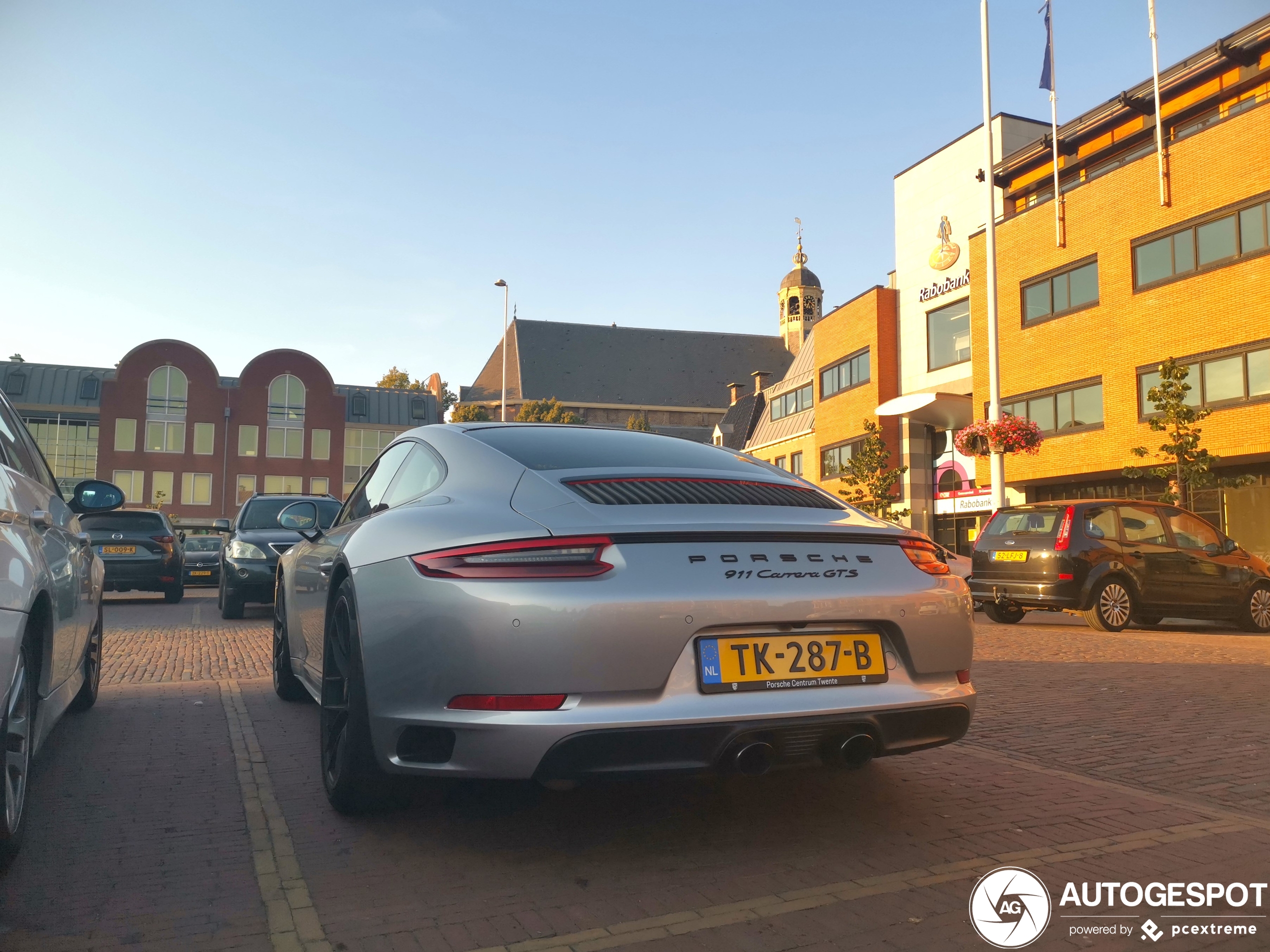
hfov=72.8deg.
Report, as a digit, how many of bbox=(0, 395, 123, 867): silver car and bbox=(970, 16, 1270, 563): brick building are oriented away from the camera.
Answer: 1

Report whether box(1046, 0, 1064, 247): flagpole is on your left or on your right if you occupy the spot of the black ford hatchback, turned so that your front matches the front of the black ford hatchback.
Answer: on your left

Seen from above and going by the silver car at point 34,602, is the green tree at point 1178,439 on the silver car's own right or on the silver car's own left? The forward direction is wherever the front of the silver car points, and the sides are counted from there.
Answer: on the silver car's own right

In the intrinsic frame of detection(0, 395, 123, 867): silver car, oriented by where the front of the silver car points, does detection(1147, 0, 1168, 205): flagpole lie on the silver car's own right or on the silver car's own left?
on the silver car's own right

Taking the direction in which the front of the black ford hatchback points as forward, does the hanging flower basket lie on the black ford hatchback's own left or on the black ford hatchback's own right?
on the black ford hatchback's own left

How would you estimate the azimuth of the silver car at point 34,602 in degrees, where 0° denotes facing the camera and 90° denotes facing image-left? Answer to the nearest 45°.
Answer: approximately 180°

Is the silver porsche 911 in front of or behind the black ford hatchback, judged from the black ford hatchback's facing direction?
behind

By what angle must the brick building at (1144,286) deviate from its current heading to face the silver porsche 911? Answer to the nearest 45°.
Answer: approximately 45° to its left

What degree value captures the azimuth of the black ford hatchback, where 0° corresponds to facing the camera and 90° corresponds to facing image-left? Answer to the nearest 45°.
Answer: approximately 225°

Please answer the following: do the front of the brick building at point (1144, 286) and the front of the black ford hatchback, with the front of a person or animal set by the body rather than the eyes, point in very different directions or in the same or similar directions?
very different directions

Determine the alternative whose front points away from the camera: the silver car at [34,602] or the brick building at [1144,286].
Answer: the silver car
